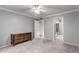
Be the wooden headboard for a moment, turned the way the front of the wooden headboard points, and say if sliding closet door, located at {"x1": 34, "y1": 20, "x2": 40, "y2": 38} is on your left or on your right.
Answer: on your left

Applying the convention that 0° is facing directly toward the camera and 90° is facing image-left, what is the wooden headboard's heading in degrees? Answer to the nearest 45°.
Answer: approximately 315°

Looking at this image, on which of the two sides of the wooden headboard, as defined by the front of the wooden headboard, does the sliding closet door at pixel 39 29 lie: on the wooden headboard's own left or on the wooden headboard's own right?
on the wooden headboard's own left
